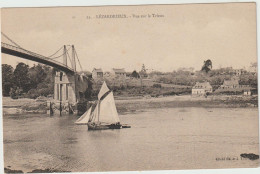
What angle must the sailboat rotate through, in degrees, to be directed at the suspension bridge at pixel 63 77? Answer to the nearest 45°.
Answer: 0° — it already faces it

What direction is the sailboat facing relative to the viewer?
to the viewer's left

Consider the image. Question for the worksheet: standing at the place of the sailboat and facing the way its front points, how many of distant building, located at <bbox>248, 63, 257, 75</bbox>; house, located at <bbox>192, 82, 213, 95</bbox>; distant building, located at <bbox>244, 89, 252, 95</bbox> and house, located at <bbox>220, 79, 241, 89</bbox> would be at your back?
4
